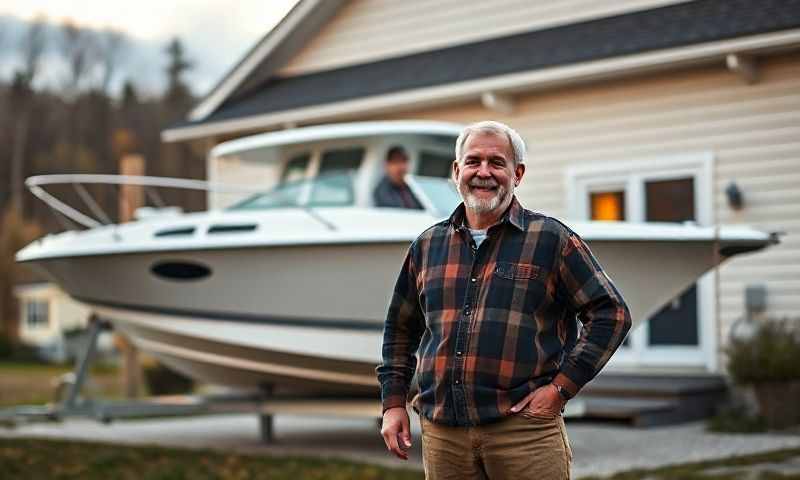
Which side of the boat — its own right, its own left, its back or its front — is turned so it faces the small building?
right

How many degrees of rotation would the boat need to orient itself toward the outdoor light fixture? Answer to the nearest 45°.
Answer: approximately 180°

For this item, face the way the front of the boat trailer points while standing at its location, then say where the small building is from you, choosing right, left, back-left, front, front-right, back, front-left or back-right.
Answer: right

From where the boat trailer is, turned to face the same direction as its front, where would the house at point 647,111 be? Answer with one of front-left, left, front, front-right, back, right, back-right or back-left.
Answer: back

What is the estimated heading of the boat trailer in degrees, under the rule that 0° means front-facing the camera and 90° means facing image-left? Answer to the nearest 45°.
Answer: approximately 90°

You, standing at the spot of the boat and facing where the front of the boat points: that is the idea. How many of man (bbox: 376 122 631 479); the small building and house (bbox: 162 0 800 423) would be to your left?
1

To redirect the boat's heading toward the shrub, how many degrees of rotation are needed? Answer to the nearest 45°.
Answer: approximately 180°

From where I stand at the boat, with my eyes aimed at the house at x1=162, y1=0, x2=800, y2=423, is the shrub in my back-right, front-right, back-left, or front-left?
front-right

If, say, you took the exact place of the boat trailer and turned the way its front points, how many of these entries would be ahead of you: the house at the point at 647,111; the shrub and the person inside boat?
0

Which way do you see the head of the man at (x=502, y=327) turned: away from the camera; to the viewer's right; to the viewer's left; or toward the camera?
toward the camera

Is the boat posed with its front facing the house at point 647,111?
no

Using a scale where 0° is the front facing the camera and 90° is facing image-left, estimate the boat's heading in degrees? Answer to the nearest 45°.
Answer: approximately 90°

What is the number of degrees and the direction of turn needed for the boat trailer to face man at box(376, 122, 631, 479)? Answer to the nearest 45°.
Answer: approximately 90° to its left

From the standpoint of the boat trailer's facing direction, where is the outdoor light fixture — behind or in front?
behind

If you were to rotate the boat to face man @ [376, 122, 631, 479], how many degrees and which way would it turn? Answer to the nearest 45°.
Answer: approximately 90° to its left

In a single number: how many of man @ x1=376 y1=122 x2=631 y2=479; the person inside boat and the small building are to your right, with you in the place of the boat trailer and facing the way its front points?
1
